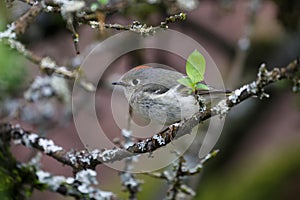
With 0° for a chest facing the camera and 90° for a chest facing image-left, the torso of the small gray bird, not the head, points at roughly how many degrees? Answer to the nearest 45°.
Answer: approximately 90°

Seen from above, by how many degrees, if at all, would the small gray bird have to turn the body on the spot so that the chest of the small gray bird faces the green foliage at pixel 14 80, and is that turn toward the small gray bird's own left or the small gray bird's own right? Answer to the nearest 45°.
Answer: approximately 45° to the small gray bird's own right
